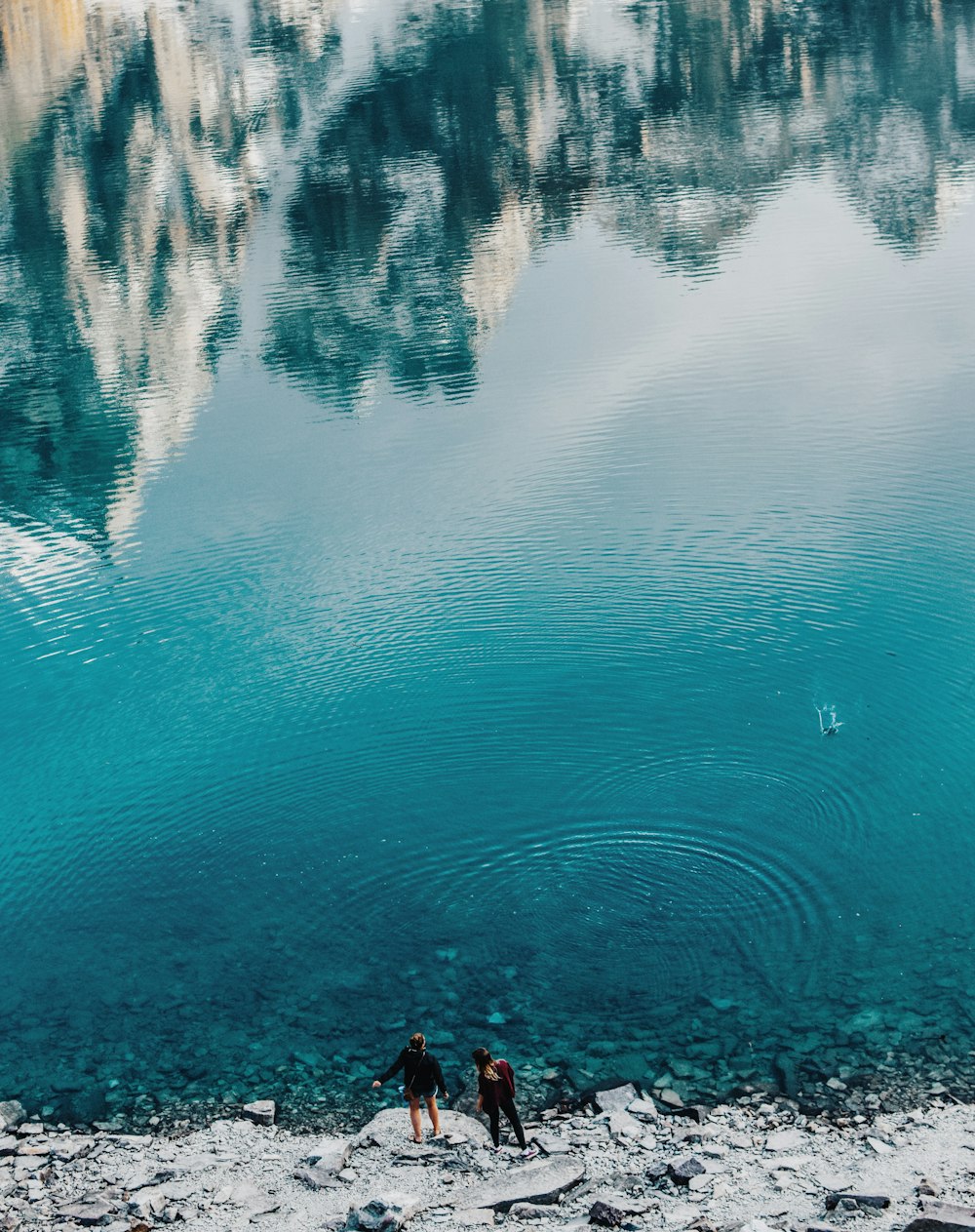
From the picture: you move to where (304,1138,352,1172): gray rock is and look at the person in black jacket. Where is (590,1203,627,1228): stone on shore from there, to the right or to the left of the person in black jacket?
right

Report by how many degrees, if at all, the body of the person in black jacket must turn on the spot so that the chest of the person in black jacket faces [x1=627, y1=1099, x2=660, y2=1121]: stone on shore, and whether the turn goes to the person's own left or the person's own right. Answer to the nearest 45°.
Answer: approximately 90° to the person's own right

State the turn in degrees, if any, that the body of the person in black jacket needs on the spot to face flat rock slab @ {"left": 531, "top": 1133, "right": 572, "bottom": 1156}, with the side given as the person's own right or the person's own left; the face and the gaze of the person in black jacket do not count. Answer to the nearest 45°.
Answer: approximately 90° to the person's own right

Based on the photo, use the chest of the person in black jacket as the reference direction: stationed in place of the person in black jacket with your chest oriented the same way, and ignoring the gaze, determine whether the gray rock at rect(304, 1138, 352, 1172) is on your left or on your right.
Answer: on your left

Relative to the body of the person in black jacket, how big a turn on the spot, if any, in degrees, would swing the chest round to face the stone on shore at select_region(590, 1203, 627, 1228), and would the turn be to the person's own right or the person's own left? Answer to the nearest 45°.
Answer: approximately 135° to the person's own right

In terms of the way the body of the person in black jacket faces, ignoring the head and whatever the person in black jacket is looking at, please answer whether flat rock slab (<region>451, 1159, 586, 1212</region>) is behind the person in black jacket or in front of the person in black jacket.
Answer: behind

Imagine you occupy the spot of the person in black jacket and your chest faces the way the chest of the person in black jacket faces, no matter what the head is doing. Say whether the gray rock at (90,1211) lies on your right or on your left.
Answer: on your left

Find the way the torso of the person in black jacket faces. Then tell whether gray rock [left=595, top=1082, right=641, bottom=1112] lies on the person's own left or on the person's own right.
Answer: on the person's own right

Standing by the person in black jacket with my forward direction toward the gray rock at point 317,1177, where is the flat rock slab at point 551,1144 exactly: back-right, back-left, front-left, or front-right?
back-left

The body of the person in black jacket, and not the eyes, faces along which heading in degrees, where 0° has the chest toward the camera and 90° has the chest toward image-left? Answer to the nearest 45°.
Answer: approximately 180°

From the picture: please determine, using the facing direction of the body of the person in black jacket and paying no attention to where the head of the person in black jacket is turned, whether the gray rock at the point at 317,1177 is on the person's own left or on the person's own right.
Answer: on the person's own left

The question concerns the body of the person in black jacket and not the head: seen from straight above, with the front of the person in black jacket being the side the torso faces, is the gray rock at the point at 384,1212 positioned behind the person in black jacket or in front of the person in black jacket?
behind

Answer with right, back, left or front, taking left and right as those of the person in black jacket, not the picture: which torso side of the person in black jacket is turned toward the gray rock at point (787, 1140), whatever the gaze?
right
